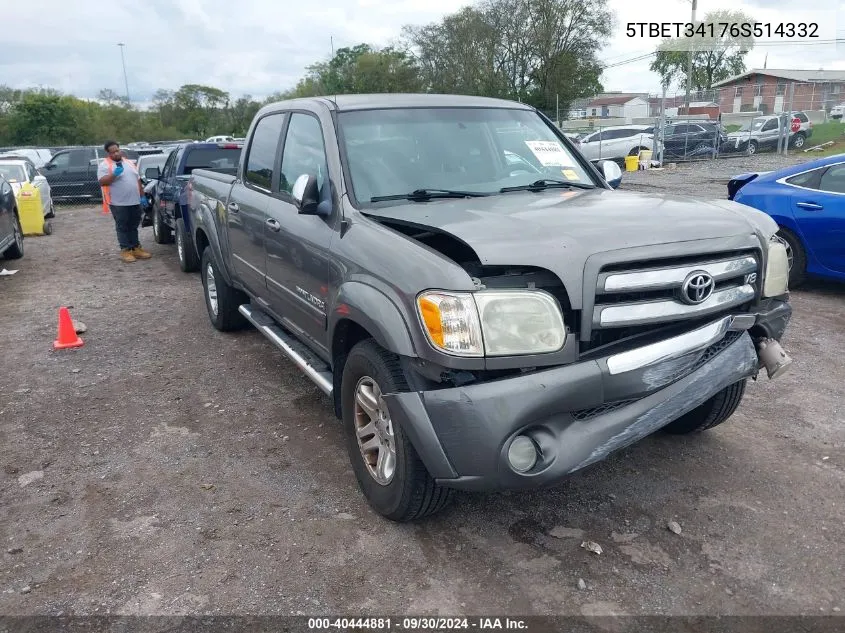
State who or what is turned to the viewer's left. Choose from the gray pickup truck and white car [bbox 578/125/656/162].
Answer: the white car

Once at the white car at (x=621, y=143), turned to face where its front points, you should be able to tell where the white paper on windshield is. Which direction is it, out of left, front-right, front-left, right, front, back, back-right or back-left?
left

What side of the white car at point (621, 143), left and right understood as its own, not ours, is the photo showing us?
left

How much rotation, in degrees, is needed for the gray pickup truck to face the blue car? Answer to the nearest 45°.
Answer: approximately 90° to its left

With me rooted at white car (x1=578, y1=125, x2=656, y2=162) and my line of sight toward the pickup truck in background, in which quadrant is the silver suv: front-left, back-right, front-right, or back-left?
back-left

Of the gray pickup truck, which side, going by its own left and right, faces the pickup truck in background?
back

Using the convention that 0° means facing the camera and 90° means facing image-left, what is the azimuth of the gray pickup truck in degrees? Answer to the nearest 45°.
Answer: approximately 315°

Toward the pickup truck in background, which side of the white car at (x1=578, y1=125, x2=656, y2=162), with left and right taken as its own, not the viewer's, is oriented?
left

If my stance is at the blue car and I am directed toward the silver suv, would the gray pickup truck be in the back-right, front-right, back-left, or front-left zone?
back-left

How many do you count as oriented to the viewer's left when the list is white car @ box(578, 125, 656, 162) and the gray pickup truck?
1

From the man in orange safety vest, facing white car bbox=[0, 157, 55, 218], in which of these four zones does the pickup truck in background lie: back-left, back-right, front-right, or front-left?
back-right

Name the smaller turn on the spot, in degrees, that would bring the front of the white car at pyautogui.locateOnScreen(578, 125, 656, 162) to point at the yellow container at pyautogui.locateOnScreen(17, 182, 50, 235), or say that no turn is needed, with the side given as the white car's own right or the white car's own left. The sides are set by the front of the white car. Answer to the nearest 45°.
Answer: approximately 45° to the white car's own left

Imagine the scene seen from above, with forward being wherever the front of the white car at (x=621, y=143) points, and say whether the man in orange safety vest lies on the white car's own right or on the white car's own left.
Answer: on the white car's own left
